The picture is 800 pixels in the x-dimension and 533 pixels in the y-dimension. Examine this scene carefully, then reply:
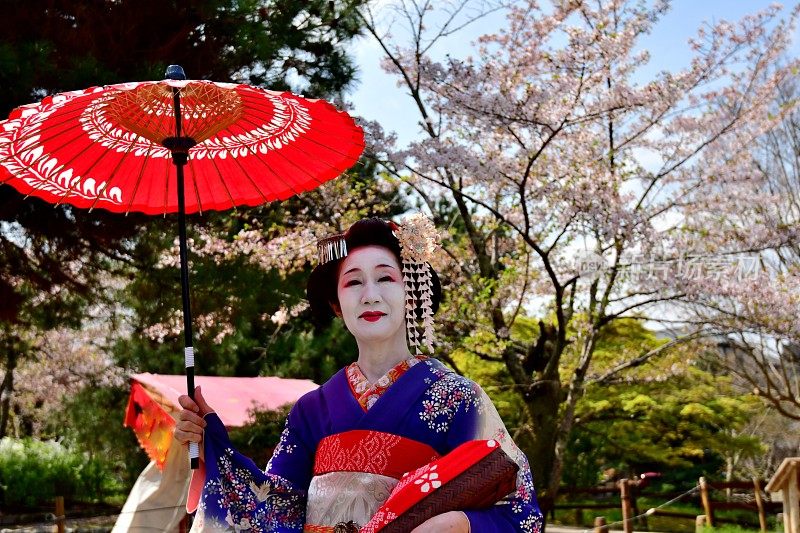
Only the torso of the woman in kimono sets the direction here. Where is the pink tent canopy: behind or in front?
behind

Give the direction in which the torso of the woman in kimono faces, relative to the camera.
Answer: toward the camera

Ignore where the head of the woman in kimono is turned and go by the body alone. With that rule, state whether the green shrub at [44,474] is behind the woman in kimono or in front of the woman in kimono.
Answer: behind

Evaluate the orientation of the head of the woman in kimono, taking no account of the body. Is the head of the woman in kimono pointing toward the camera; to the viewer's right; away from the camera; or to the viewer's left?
toward the camera
